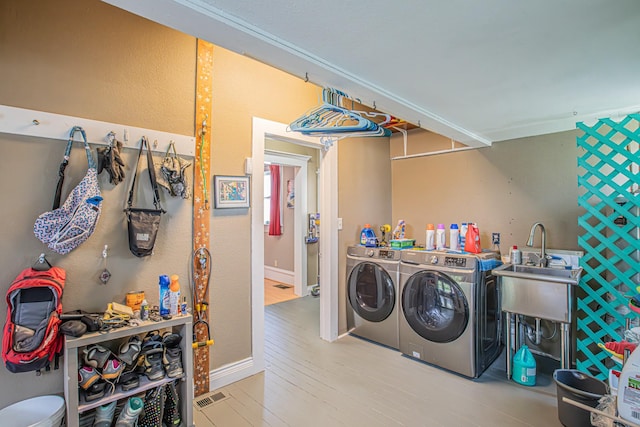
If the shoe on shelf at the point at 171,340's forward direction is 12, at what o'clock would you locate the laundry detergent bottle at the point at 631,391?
The laundry detergent bottle is roughly at 12 o'clock from the shoe on shelf.

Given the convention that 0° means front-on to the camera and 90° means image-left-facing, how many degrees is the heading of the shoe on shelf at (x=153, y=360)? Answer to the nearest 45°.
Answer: approximately 0°

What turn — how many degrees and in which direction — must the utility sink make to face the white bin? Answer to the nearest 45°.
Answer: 0° — it already faces it

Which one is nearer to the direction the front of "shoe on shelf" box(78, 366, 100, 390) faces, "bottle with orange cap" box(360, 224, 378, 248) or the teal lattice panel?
the teal lattice panel

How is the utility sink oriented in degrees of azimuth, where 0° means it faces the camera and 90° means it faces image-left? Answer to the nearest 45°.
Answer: approximately 45°

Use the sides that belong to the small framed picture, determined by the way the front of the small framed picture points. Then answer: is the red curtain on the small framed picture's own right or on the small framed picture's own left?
on the small framed picture's own left

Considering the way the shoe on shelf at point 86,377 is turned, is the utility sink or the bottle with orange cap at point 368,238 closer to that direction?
the utility sink

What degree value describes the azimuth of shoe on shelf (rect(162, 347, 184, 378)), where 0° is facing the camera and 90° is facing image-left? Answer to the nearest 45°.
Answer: approximately 315°
